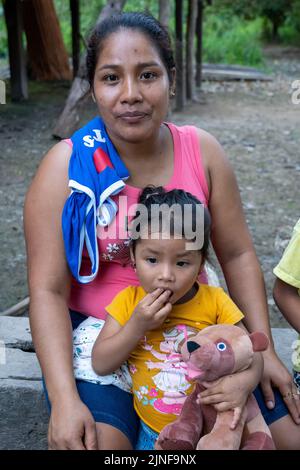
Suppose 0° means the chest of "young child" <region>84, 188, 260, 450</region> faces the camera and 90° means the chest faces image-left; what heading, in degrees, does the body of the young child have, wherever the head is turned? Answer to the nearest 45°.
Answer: approximately 0°

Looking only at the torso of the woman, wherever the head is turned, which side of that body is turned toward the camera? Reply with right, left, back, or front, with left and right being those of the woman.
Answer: front

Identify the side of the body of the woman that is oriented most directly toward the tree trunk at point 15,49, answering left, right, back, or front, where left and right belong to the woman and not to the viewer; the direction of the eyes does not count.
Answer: back

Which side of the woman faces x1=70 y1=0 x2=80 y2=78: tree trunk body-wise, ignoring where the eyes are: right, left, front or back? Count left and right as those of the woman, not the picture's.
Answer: back

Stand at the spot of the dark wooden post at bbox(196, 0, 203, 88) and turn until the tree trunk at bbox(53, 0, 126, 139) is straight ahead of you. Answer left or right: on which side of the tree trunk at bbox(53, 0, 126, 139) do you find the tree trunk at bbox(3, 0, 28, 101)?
right

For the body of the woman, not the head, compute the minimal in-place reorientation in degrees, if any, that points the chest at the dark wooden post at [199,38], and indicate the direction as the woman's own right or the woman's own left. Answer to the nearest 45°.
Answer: approximately 180°

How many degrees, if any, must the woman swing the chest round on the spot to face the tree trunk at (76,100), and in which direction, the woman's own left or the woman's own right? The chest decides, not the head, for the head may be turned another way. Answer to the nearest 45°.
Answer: approximately 180°

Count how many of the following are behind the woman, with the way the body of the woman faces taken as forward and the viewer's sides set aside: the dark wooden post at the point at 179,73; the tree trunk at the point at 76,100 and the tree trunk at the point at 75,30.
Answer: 3

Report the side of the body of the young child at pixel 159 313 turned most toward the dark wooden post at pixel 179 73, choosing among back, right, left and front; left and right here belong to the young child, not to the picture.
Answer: back

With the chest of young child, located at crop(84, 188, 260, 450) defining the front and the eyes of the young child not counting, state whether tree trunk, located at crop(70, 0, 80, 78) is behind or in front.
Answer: behind

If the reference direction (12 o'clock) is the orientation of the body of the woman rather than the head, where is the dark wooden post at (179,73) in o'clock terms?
The dark wooden post is roughly at 6 o'clock from the woman.
